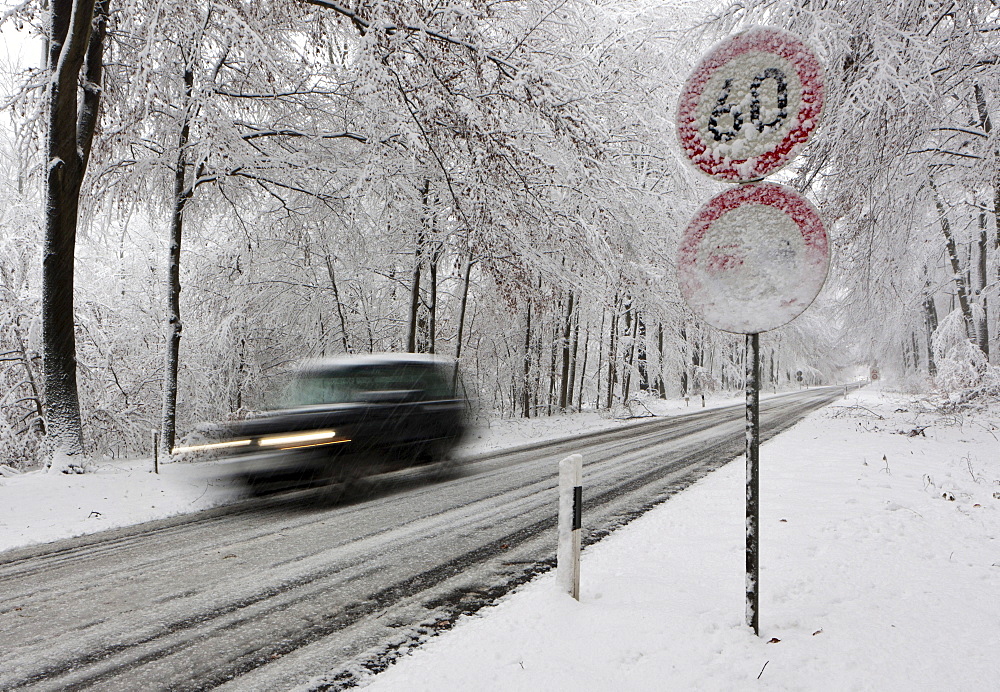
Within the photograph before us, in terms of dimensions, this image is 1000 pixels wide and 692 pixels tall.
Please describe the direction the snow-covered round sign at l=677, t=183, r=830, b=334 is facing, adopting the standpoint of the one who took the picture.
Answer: facing the viewer
